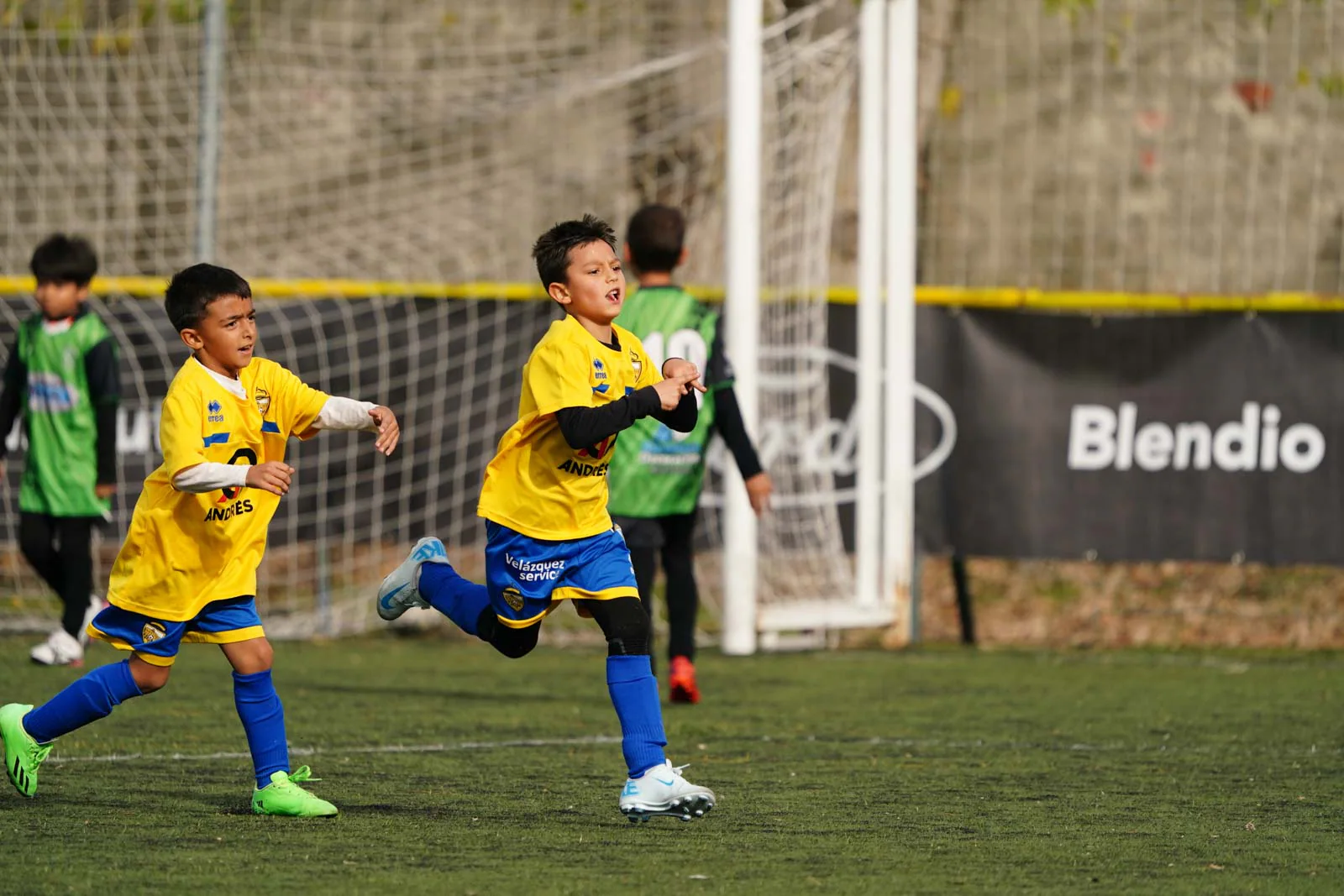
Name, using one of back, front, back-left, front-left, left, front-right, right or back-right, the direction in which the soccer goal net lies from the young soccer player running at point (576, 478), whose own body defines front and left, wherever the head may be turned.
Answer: back-left

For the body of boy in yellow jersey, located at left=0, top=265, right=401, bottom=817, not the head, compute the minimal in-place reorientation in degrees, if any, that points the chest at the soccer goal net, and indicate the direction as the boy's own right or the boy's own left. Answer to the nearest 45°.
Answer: approximately 135° to the boy's own left

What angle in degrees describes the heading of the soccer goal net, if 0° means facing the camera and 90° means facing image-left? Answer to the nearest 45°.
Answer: approximately 45°

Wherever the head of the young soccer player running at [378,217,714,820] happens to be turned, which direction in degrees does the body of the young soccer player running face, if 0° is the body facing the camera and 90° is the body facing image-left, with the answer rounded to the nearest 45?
approximately 315°

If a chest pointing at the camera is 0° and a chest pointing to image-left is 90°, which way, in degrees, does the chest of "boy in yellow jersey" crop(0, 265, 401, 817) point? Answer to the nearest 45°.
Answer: approximately 315°

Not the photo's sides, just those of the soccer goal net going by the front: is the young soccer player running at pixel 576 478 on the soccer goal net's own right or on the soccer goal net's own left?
on the soccer goal net's own left

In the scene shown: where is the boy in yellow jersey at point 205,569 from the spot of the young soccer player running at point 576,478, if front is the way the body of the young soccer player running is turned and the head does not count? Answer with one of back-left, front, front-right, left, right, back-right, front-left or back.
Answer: back-right

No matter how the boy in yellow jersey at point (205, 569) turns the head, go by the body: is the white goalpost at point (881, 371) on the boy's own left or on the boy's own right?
on the boy's own left

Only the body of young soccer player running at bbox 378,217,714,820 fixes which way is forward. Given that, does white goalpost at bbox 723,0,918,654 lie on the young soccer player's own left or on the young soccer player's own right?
on the young soccer player's own left
